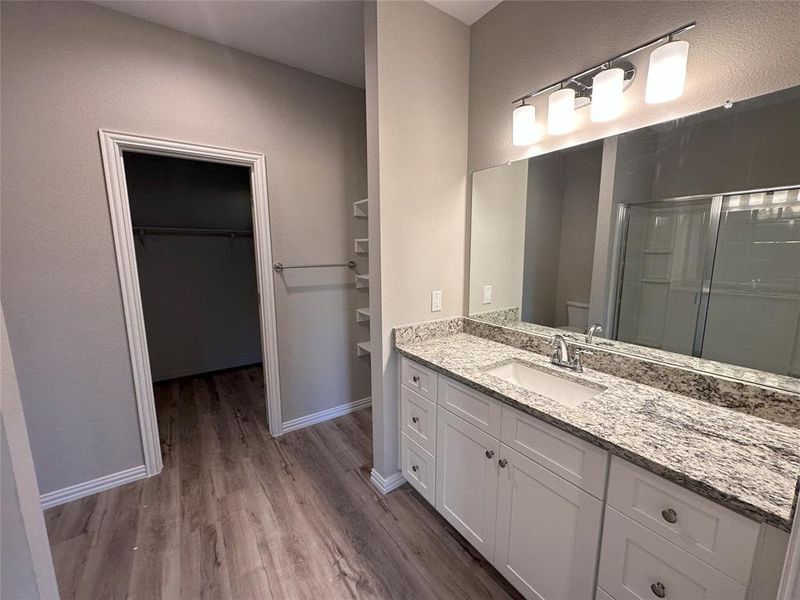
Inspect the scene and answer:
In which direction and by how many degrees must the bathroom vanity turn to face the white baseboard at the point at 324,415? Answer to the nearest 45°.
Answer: approximately 45° to its right

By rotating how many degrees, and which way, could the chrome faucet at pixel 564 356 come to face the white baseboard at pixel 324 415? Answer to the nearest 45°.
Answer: approximately 45° to its right

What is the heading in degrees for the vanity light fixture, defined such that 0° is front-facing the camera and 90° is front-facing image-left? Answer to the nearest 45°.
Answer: approximately 45°

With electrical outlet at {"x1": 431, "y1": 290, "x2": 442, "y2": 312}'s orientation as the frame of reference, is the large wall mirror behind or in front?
in front

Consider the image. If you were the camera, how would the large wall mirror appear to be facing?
facing the viewer and to the left of the viewer

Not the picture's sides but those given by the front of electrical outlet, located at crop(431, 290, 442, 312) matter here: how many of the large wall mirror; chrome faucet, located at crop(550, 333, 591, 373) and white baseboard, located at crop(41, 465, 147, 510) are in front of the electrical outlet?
2

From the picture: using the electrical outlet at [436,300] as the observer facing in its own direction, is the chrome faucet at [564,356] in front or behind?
in front
